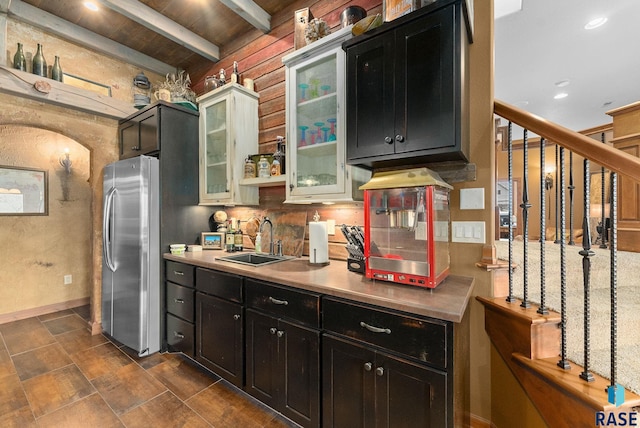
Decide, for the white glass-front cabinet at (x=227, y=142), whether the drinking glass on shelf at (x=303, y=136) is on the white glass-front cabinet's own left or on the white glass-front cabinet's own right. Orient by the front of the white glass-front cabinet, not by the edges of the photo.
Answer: on the white glass-front cabinet's own left

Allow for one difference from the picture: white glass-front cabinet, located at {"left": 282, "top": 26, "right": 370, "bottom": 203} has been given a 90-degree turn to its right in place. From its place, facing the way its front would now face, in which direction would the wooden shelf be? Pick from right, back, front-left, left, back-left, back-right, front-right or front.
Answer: front

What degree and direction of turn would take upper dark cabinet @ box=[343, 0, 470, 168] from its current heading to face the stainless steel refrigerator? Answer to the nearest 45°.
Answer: approximately 45° to its right

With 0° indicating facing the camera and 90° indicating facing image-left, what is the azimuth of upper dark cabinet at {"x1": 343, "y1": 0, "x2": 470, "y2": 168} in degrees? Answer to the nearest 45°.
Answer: approximately 45°

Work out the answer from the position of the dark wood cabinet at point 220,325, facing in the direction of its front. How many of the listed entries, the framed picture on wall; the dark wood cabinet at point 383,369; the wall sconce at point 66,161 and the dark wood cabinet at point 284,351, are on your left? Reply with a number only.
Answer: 2

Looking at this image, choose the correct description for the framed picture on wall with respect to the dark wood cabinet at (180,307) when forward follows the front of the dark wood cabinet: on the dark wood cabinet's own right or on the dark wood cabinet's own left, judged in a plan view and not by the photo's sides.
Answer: on the dark wood cabinet's own right

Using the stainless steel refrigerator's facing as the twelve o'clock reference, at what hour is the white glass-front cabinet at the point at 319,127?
The white glass-front cabinet is roughly at 9 o'clock from the stainless steel refrigerator.

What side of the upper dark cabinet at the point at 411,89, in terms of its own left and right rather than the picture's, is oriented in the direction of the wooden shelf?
right

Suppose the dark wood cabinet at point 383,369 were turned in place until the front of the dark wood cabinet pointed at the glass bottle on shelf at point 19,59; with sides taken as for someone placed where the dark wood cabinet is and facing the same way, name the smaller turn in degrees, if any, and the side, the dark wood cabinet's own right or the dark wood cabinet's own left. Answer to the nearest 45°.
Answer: approximately 45° to the dark wood cabinet's own right

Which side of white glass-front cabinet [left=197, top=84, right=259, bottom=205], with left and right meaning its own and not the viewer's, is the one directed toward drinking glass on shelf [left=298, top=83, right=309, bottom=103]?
left

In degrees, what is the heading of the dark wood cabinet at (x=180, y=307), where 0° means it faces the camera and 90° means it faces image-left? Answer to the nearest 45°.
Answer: approximately 45°

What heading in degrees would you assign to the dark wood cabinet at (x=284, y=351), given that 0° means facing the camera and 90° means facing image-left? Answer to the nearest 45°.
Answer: approximately 45°

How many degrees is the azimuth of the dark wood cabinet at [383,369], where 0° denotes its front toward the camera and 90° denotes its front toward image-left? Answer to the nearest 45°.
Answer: approximately 45°
